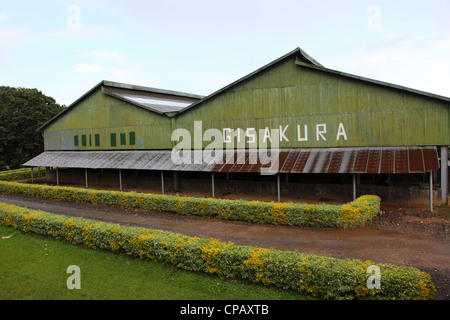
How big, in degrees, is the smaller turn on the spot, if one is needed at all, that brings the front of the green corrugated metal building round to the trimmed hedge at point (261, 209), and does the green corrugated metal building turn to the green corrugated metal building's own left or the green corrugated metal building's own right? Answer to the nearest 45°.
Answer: approximately 45° to the green corrugated metal building's own right

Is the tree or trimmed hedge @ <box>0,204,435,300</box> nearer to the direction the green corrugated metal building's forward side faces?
the trimmed hedge

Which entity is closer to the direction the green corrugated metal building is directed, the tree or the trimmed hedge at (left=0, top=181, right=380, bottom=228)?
the trimmed hedge

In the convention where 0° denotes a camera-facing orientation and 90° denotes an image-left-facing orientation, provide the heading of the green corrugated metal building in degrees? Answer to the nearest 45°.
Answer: approximately 0°

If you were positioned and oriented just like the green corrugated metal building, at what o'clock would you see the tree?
The tree is roughly at 4 o'clock from the green corrugated metal building.

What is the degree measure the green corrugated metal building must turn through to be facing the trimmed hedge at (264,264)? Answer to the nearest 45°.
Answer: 0° — it already faces it
